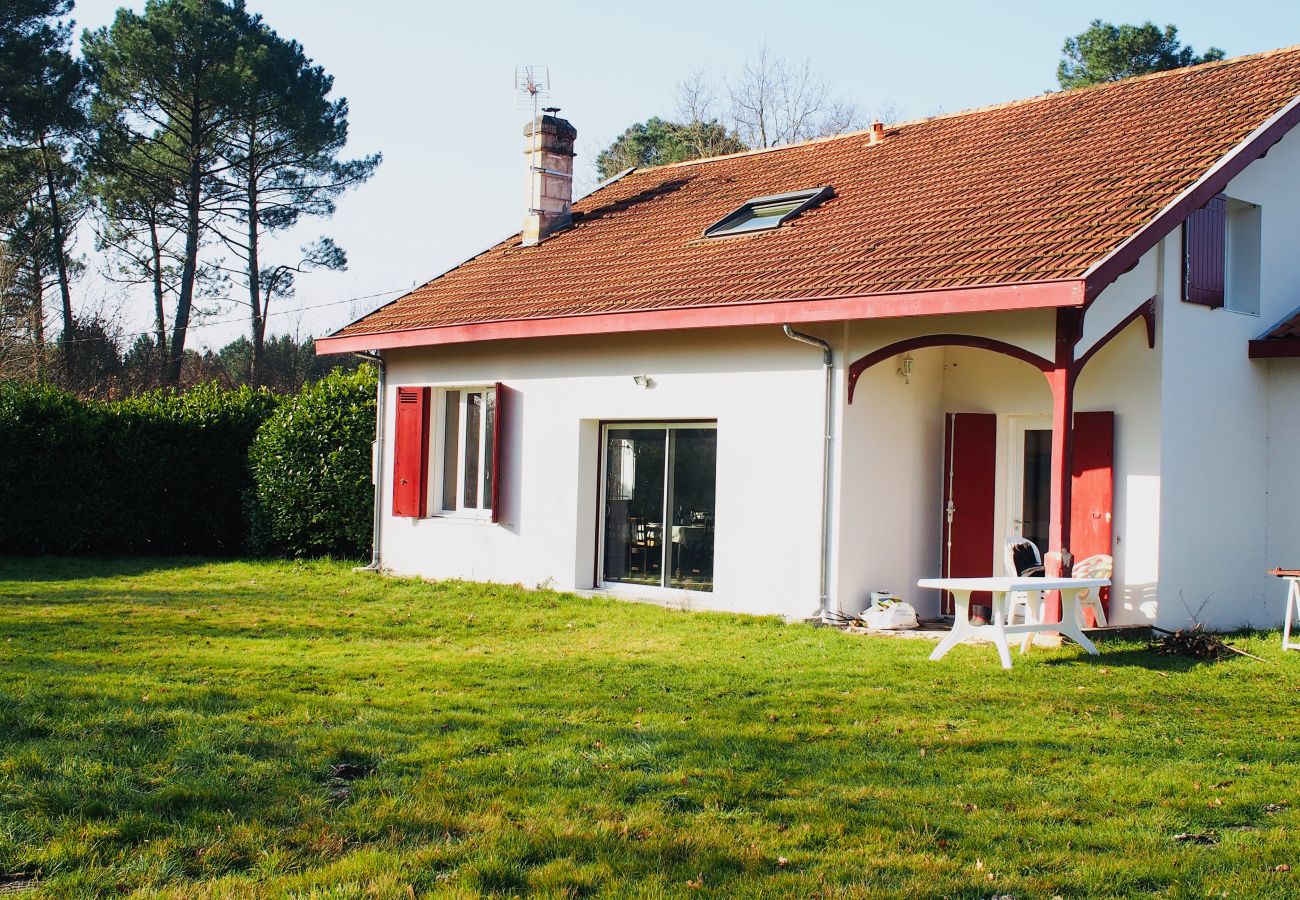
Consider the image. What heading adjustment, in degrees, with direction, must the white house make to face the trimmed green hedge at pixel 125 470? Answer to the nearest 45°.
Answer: approximately 90° to its right

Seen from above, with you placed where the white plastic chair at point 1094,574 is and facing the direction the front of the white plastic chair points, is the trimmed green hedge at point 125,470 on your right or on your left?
on your right

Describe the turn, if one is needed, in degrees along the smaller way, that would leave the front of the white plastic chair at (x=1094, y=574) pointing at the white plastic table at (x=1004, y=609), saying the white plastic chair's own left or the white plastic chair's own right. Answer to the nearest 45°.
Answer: approximately 45° to the white plastic chair's own left

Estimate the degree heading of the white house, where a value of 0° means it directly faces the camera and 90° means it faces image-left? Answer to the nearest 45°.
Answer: approximately 45°

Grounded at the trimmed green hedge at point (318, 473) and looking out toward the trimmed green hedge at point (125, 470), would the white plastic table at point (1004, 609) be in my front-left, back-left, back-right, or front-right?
back-left

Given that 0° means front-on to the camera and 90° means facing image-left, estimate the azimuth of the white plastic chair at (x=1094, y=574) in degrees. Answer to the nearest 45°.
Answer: approximately 45°
